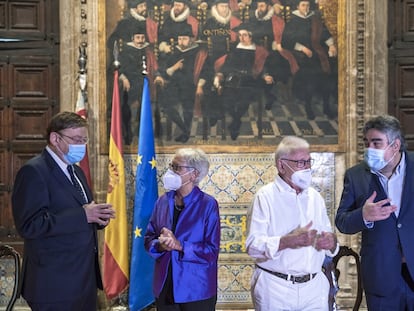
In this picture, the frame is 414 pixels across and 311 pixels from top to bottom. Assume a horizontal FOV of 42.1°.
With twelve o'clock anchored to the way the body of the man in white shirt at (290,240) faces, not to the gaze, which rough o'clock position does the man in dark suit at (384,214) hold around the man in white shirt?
The man in dark suit is roughly at 10 o'clock from the man in white shirt.

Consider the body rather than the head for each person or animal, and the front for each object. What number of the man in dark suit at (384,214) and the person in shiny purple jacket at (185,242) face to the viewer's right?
0

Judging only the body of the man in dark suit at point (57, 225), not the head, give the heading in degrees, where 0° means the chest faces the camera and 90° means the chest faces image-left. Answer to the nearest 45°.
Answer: approximately 315°

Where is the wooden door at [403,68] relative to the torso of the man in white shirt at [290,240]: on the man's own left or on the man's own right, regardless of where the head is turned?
on the man's own left

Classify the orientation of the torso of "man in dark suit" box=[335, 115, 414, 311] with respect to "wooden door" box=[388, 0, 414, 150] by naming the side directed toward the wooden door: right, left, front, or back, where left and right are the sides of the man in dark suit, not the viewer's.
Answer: back

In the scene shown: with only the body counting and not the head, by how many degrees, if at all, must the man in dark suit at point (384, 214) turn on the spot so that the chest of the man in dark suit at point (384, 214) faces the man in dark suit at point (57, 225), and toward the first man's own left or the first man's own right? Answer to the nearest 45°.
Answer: approximately 90° to the first man's own right

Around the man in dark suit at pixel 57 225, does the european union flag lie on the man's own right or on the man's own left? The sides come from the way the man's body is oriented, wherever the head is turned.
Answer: on the man's own left

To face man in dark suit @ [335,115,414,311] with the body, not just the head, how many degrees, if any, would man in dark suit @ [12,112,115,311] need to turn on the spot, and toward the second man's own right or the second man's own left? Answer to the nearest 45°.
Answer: approximately 45° to the second man's own left

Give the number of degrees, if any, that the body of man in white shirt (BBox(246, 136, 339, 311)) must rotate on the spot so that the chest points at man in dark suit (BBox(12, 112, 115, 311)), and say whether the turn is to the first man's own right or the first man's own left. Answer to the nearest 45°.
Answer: approximately 135° to the first man's own right

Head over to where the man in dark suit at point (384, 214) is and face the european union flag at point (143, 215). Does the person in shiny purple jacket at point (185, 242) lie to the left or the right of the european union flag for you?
left

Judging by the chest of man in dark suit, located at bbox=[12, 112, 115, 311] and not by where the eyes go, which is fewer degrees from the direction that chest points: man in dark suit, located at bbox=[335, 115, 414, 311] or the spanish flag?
the man in dark suit

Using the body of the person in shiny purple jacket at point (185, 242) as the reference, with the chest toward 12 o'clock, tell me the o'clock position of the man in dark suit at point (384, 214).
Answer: The man in dark suit is roughly at 8 o'clock from the person in shiny purple jacket.
